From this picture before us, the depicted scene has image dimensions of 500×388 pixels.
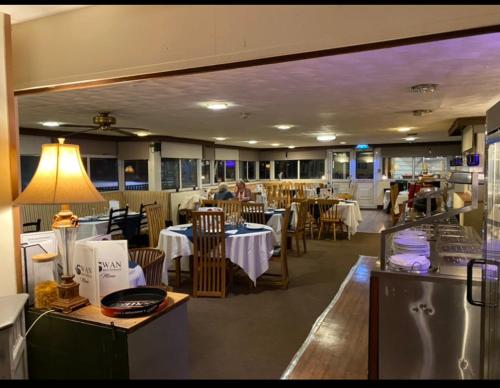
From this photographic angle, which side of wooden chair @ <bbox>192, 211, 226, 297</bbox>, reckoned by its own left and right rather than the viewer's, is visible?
back

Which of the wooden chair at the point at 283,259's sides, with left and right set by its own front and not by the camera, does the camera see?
left

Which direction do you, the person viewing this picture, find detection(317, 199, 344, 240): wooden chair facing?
facing away from the viewer and to the right of the viewer

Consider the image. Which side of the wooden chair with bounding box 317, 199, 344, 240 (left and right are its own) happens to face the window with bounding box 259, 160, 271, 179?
front

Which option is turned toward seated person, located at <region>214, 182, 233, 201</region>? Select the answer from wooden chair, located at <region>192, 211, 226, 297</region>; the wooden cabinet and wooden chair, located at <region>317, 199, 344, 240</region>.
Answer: wooden chair, located at <region>192, 211, 226, 297</region>

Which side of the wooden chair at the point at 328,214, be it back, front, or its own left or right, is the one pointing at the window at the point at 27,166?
left

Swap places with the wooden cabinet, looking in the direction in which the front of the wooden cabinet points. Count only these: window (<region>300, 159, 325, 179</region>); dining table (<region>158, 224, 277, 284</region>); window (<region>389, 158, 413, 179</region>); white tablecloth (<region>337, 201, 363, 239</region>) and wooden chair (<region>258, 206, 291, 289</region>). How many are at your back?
5

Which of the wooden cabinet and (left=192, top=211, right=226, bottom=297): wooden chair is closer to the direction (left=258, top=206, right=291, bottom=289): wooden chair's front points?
the wooden chair

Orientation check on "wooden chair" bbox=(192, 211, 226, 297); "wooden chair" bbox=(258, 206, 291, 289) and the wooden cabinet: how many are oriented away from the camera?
1
